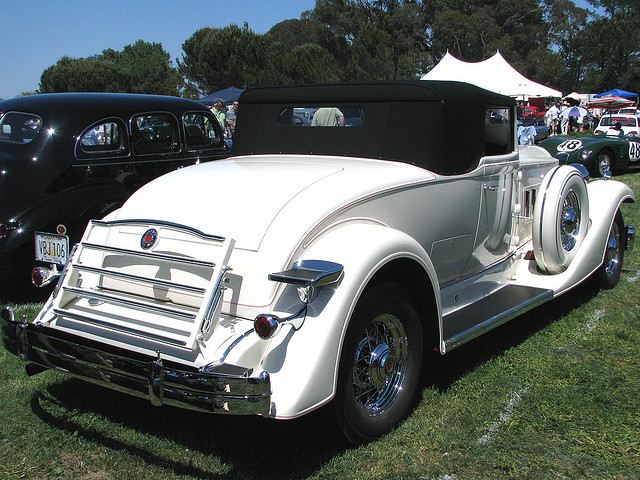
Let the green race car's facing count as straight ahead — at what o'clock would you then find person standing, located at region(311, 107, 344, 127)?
The person standing is roughly at 11 o'clock from the green race car.

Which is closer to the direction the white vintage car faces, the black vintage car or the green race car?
the green race car

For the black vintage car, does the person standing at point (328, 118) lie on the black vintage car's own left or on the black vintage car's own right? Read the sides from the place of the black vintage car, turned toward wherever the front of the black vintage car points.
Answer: on the black vintage car's own right

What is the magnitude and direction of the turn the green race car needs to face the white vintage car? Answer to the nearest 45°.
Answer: approximately 45° to its left

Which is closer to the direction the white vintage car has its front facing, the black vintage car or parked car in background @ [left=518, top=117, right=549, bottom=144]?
the parked car in background

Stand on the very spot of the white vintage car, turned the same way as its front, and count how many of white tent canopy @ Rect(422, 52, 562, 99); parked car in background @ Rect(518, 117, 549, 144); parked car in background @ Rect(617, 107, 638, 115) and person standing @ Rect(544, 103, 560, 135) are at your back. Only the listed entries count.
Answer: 0

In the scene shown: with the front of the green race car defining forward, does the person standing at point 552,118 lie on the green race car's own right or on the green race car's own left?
on the green race car's own right

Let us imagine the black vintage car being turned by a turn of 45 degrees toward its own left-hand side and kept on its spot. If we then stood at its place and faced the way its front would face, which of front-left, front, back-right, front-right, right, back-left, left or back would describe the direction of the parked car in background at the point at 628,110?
front-right

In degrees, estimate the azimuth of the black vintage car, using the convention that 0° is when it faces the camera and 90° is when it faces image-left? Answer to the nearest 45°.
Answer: approximately 225°

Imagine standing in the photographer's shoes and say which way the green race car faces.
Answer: facing the viewer and to the left of the viewer

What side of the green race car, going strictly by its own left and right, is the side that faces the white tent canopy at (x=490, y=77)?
right

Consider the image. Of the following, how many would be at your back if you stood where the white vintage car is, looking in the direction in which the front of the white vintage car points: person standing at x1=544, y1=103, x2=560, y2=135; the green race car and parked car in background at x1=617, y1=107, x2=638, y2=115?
0

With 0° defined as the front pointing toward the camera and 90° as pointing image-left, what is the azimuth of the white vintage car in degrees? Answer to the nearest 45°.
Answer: approximately 225°

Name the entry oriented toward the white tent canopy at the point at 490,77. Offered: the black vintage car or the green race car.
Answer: the black vintage car

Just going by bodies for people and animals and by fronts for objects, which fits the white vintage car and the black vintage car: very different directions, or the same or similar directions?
same or similar directions

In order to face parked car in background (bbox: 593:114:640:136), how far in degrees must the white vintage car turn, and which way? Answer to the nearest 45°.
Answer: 0° — it already faces it
